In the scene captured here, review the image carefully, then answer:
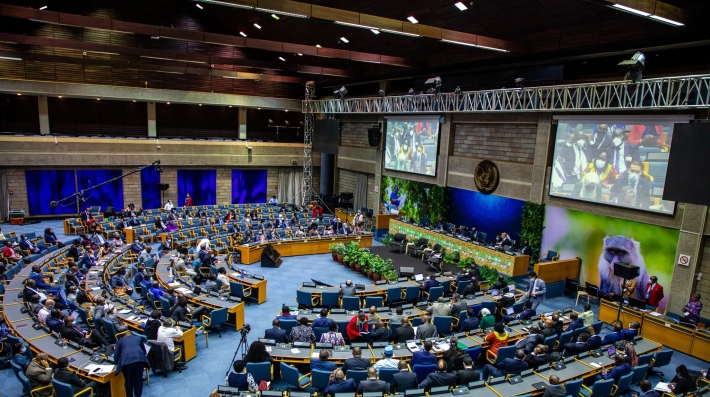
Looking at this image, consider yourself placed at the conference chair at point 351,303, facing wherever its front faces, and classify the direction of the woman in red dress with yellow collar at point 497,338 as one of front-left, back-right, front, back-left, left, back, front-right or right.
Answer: back-right

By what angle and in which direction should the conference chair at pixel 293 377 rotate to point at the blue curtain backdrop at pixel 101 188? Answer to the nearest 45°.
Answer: approximately 90° to its left

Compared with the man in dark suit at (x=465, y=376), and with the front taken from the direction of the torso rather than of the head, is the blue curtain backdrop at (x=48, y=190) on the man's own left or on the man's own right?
on the man's own left

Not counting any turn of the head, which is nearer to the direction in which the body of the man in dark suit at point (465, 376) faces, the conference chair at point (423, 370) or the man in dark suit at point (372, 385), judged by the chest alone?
the conference chair

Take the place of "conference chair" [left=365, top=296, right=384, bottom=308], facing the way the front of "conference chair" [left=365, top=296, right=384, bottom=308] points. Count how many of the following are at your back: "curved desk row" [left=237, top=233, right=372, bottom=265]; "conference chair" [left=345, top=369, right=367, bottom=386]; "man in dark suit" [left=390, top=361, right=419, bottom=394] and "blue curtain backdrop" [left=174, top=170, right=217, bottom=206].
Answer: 2

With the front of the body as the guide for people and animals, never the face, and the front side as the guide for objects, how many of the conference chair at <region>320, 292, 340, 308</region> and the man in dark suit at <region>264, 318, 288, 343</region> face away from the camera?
2

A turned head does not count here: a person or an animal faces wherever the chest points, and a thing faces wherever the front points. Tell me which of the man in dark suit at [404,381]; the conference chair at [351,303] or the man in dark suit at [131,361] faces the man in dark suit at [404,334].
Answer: the man in dark suit at [404,381]

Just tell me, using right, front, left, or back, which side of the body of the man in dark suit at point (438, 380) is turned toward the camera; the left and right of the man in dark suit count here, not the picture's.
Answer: back

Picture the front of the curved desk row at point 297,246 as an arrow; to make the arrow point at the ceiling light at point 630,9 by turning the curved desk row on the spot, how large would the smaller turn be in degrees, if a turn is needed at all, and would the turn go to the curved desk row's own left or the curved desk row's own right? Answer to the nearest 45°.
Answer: approximately 45° to the curved desk row's own left
